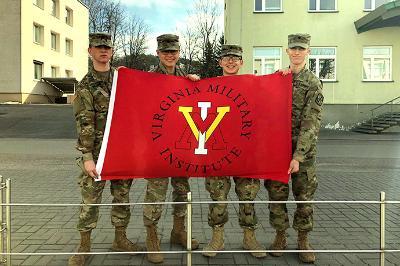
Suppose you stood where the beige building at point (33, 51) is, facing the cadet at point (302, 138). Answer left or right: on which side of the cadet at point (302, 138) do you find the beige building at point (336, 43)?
left

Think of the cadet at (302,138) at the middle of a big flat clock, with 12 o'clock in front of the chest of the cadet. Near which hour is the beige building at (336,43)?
The beige building is roughly at 6 o'clock from the cadet.

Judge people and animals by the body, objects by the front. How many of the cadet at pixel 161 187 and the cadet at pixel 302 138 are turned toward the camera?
2

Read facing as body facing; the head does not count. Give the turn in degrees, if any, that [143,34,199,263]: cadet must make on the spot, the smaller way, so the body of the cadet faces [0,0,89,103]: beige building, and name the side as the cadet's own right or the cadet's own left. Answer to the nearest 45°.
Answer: approximately 180°

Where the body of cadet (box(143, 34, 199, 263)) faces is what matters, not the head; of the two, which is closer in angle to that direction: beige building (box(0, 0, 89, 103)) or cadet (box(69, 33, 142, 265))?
the cadet

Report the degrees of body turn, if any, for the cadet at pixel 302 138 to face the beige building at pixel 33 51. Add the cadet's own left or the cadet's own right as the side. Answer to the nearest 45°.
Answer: approximately 135° to the cadet's own right

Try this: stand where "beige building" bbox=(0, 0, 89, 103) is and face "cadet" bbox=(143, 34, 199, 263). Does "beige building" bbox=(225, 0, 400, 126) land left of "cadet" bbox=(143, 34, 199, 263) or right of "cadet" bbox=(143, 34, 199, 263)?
left
